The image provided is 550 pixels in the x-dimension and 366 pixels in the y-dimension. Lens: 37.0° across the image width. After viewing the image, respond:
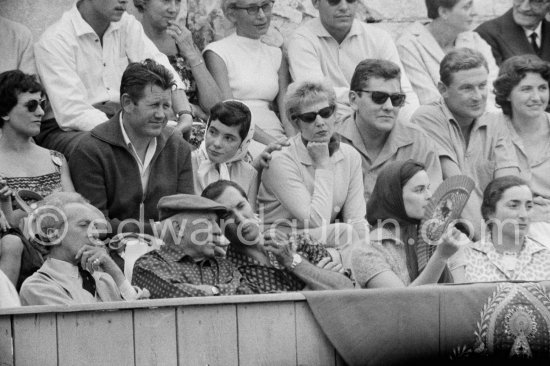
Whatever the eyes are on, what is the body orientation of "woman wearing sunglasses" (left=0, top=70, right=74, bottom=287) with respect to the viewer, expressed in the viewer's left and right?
facing the viewer and to the right of the viewer

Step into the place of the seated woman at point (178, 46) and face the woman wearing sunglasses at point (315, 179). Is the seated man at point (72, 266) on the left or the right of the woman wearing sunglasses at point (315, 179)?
right

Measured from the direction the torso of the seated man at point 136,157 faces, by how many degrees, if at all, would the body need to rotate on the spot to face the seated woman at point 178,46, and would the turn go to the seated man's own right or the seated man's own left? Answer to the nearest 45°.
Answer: approximately 135° to the seated man's own left

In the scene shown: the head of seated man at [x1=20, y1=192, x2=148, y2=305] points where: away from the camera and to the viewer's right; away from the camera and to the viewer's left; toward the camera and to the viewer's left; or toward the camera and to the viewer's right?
toward the camera and to the viewer's right

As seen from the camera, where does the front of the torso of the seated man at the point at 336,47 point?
toward the camera

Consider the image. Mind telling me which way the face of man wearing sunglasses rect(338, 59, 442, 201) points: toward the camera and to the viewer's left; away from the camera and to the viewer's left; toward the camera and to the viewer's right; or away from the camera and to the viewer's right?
toward the camera and to the viewer's right

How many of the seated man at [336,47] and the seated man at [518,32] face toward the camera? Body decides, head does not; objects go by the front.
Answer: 2

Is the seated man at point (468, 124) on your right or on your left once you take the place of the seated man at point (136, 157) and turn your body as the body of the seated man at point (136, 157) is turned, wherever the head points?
on your left

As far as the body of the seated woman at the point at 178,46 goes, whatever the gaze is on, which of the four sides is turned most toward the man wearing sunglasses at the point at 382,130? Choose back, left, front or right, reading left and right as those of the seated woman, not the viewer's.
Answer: front

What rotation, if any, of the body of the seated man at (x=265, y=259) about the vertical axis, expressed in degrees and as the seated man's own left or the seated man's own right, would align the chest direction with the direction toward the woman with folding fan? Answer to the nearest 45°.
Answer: approximately 45° to the seated man's own left

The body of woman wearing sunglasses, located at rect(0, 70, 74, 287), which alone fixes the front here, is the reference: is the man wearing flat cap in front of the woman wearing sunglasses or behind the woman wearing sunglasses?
in front

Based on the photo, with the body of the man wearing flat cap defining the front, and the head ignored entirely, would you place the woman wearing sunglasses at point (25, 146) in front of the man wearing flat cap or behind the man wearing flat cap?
behind
